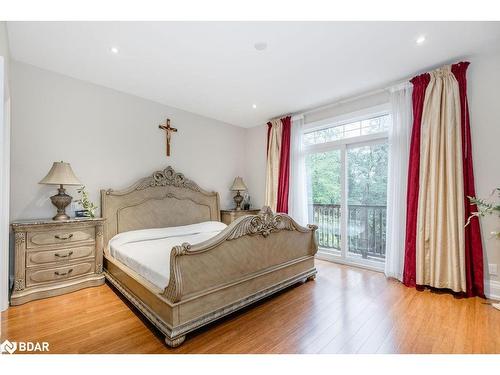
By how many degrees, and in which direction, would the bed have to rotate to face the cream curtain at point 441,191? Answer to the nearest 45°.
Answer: approximately 45° to its left

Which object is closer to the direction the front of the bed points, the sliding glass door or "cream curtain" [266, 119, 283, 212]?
the sliding glass door

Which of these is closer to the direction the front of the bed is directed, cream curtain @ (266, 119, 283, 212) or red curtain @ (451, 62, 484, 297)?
the red curtain

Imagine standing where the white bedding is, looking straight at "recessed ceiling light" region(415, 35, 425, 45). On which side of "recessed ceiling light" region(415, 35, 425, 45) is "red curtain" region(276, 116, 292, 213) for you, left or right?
left

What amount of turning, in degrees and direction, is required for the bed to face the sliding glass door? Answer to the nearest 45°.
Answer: approximately 45° to its left

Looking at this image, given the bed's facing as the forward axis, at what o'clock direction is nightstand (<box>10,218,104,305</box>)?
The nightstand is roughly at 5 o'clock from the bed.

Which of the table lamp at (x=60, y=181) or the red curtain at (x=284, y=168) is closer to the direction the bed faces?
the red curtain

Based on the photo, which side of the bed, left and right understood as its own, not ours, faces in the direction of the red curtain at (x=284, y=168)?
left

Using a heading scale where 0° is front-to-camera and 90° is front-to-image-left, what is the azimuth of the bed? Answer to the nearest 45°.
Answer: approximately 315°

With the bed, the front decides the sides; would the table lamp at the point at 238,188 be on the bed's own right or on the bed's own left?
on the bed's own left

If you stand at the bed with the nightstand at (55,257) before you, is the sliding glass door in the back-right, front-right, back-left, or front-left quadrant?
back-right
